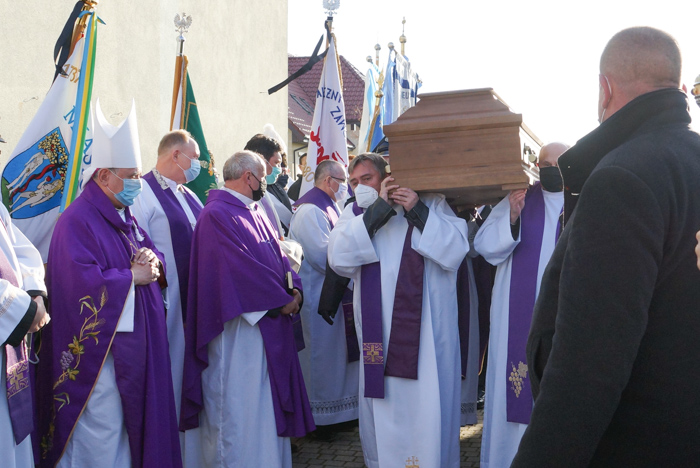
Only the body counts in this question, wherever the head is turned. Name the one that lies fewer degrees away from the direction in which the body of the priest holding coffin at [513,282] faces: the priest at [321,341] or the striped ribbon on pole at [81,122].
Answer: the striped ribbon on pole

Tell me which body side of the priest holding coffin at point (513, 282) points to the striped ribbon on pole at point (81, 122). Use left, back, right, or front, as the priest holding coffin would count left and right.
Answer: right

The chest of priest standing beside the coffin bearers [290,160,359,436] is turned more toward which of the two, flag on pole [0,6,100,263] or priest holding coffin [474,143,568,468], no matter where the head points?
the priest holding coffin

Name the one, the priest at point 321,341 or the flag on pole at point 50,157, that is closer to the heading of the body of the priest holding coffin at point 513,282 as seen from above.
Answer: the flag on pole

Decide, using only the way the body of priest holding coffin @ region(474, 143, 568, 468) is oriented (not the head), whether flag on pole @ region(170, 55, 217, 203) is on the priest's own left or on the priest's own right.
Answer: on the priest's own right

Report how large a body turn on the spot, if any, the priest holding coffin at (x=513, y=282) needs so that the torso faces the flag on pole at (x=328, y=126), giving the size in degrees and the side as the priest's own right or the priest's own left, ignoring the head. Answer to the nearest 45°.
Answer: approximately 135° to the priest's own right

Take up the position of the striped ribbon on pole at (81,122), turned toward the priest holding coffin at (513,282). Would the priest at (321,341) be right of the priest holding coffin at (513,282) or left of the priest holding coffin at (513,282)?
left
